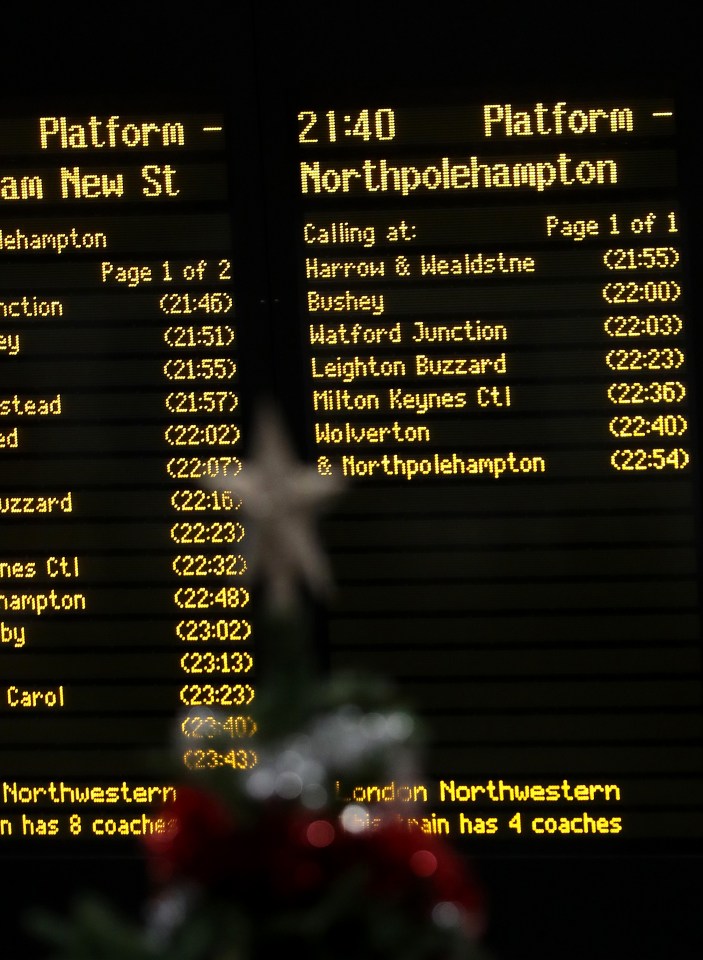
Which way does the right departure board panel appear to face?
toward the camera

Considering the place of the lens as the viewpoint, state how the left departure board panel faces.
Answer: facing the viewer

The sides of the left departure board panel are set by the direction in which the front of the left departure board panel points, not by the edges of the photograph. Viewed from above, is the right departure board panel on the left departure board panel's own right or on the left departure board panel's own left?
on the left departure board panel's own left

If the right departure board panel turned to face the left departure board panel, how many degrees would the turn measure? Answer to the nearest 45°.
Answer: approximately 90° to its right

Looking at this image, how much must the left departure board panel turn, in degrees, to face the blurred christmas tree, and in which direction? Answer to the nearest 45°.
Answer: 0° — it already faces it

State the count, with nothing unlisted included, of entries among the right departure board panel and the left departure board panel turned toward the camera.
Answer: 2
